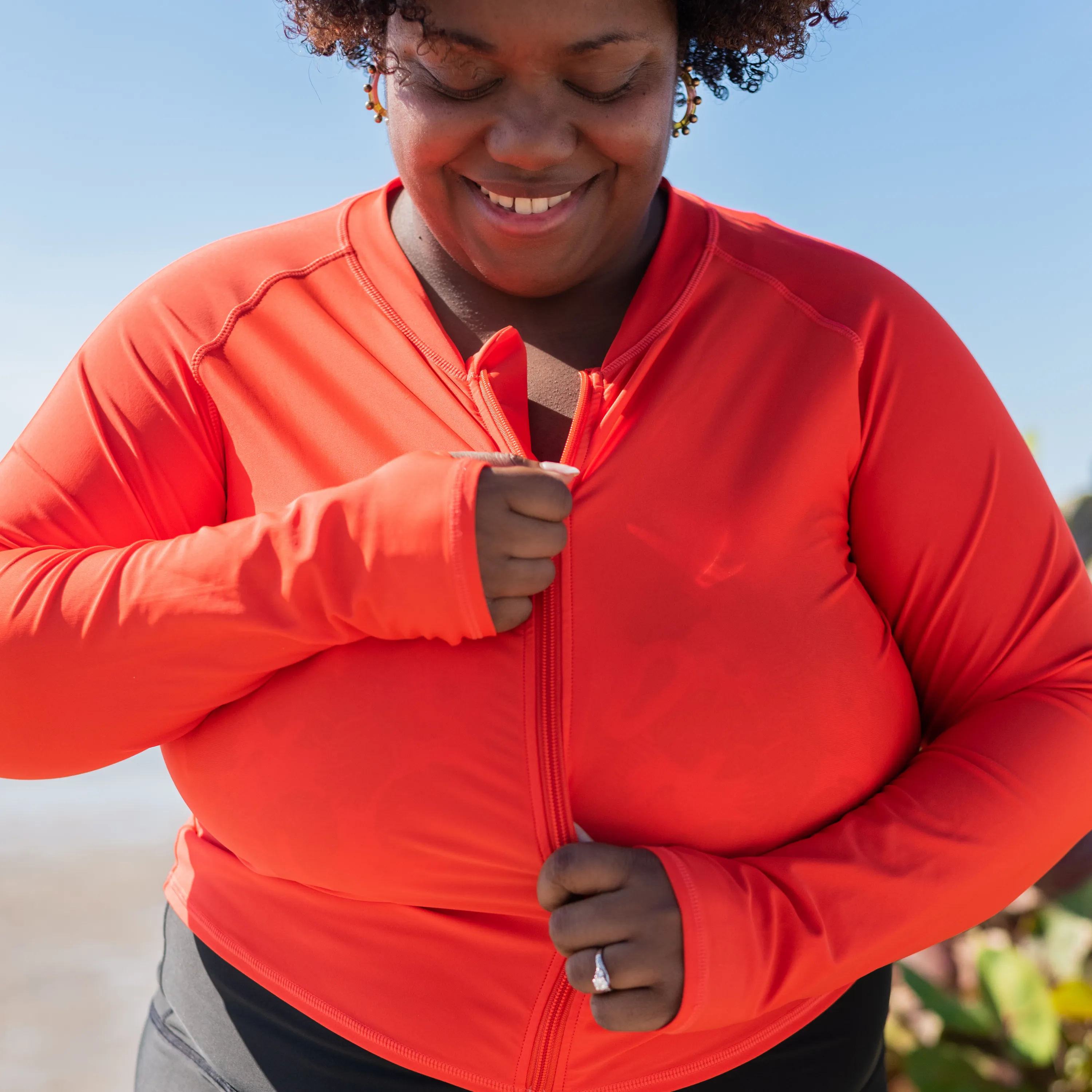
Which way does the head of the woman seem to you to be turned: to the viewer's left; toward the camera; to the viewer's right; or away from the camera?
toward the camera

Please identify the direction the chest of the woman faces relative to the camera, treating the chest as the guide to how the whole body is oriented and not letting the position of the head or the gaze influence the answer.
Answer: toward the camera
